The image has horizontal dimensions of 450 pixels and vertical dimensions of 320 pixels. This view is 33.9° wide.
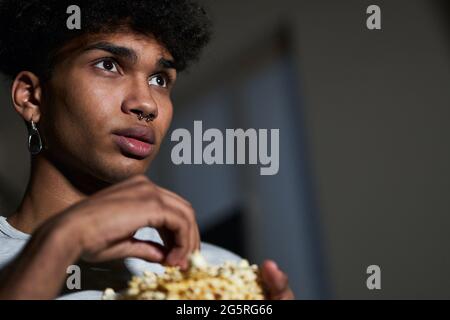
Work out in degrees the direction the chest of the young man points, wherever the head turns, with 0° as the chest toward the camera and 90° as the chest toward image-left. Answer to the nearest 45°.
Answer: approximately 315°

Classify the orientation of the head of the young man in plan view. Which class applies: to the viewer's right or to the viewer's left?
to the viewer's right
